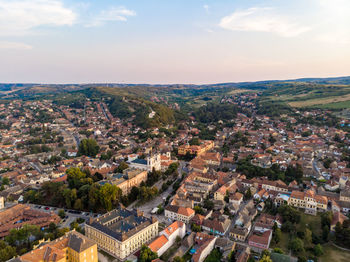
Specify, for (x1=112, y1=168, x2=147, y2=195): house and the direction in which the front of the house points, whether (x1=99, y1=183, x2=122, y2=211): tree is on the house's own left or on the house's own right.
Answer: on the house's own right

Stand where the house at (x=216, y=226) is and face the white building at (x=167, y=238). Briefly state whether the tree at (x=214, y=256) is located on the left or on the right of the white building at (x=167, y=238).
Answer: left

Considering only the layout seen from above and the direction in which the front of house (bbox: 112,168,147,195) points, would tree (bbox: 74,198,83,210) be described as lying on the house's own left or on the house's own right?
on the house's own right

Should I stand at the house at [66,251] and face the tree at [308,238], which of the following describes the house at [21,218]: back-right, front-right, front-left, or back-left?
back-left

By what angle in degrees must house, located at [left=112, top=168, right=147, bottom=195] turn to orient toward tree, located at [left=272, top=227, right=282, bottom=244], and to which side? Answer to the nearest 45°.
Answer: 0° — it already faces it
